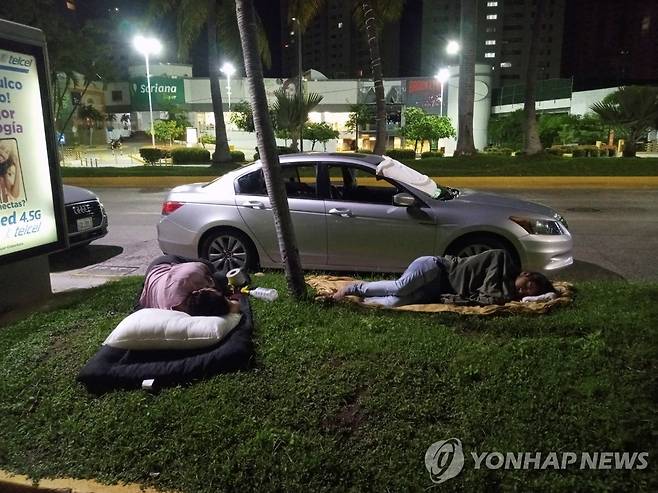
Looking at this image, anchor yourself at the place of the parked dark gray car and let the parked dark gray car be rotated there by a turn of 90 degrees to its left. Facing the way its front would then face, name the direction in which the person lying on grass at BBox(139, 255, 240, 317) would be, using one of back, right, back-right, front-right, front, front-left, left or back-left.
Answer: back-right

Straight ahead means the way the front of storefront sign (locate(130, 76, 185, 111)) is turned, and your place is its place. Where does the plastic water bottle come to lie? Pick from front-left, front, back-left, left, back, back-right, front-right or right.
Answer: front

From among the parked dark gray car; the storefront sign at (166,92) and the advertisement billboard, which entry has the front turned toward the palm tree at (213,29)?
the storefront sign

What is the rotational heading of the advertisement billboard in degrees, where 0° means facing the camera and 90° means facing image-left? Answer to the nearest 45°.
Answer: approximately 315°

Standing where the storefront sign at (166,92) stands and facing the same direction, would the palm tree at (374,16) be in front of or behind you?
in front

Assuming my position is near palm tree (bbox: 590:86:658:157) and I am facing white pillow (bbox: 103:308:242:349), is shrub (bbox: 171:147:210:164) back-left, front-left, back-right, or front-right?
front-right

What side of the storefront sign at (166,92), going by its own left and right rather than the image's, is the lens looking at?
front

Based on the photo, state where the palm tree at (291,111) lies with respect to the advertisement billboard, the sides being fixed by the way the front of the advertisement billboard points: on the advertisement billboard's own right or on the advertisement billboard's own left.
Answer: on the advertisement billboard's own left

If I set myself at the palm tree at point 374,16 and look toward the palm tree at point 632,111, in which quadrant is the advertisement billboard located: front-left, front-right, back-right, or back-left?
back-right

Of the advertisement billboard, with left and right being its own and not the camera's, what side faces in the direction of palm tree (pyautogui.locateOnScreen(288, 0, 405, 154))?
left

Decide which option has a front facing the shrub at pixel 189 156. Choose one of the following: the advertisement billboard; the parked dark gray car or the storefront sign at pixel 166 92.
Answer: the storefront sign

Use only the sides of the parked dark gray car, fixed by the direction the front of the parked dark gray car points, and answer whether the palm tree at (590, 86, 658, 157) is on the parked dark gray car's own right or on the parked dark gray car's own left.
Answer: on the parked dark gray car's own left

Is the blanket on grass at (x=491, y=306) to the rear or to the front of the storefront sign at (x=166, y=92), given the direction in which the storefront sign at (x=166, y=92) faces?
to the front

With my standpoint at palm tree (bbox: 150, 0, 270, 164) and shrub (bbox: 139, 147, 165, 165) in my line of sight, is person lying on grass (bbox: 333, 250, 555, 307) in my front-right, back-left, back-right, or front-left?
back-left

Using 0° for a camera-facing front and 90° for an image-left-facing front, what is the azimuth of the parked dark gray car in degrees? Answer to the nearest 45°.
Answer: approximately 315°
